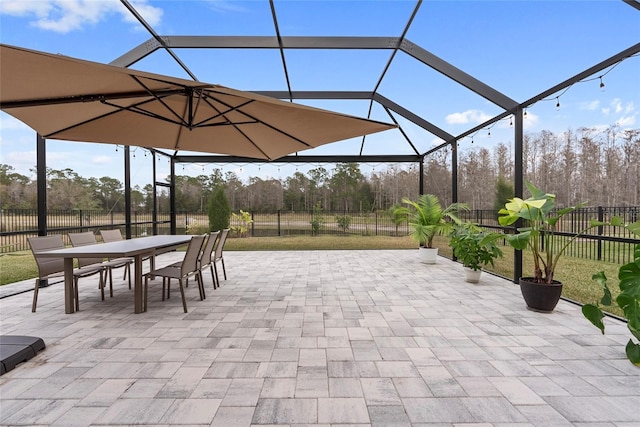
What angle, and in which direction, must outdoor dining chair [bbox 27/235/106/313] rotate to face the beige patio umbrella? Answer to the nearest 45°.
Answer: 0° — it already faces it

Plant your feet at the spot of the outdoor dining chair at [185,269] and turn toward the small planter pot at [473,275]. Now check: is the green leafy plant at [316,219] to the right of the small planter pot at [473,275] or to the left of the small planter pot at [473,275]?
left

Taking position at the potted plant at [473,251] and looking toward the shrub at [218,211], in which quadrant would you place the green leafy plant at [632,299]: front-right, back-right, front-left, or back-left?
back-left

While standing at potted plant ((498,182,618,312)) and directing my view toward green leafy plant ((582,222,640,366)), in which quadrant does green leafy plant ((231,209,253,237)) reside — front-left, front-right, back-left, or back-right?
back-right

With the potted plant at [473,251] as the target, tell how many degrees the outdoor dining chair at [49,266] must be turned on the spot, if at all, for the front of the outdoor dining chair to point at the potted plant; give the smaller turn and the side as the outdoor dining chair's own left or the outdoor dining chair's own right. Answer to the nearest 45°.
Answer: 0° — it already faces it
